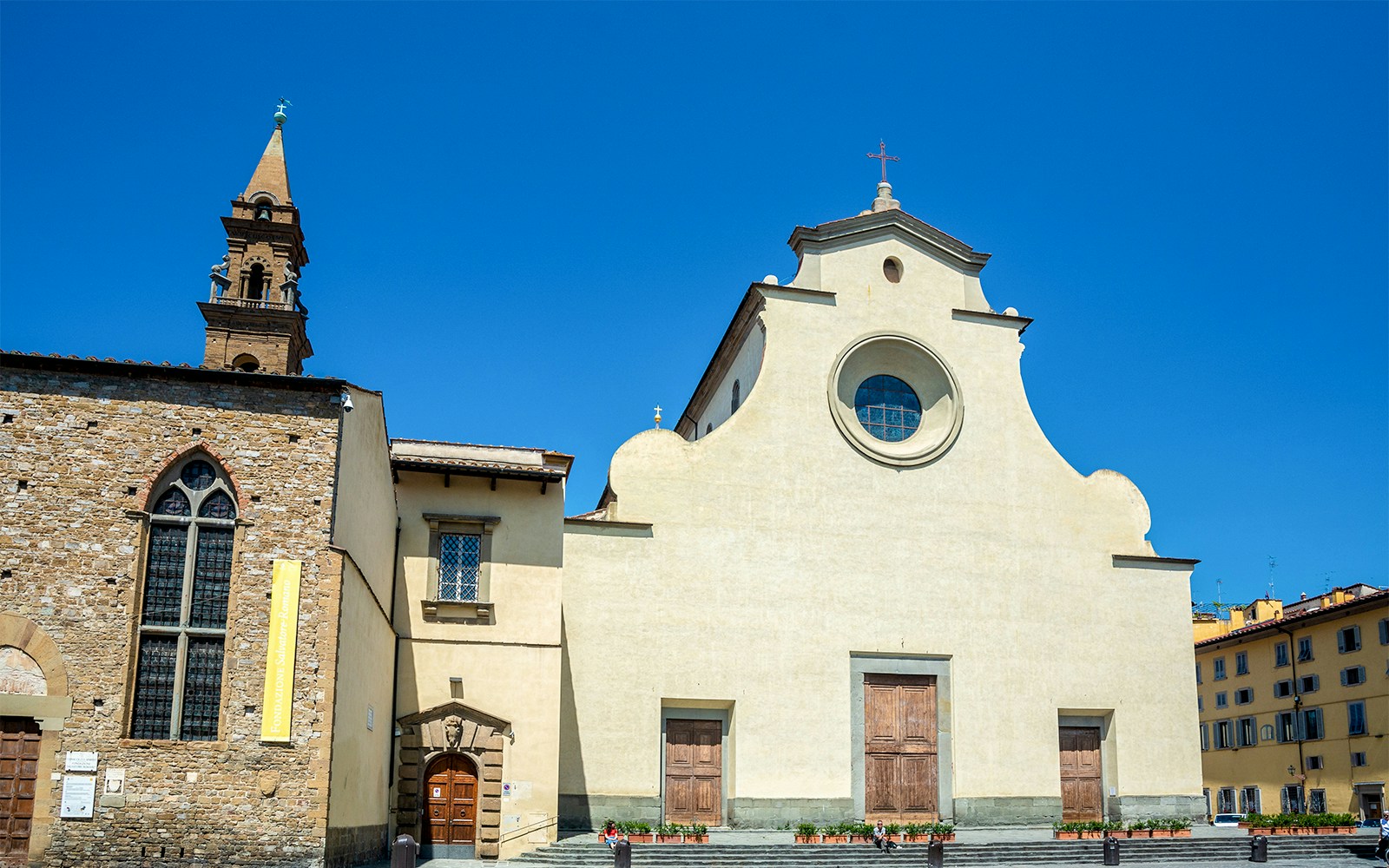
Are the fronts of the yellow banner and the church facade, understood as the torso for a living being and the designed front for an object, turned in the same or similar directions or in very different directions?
same or similar directions

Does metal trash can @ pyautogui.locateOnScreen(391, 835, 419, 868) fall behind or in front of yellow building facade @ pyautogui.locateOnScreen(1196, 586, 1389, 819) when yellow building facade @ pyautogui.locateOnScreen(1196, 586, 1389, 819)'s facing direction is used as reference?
in front

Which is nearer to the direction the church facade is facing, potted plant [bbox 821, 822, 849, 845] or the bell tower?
the potted plant

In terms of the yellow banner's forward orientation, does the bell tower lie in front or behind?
behind

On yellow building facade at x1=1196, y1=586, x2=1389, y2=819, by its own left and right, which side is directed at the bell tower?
front

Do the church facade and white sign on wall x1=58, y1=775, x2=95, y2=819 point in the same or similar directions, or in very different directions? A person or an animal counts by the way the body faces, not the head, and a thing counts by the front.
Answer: same or similar directions

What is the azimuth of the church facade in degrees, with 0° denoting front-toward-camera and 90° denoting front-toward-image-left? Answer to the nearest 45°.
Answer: approximately 0°

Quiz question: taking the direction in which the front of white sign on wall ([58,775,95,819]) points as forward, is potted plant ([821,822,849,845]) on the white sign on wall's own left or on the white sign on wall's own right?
on the white sign on wall's own left

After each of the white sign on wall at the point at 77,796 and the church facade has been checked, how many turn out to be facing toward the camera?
2

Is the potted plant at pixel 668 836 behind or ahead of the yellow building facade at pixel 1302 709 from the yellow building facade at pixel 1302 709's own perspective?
ahead

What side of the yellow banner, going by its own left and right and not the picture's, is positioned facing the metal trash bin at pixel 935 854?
left

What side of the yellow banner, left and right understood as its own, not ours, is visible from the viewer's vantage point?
front

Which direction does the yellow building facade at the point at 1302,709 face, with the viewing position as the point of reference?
facing the viewer and to the left of the viewer

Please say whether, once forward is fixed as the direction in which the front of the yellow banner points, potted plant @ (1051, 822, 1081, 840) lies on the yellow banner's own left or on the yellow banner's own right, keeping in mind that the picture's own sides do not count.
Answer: on the yellow banner's own left

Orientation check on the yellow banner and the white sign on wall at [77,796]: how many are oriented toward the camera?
2

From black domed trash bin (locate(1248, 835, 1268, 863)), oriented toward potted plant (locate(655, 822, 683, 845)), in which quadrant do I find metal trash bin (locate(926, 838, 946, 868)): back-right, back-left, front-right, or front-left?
front-left
